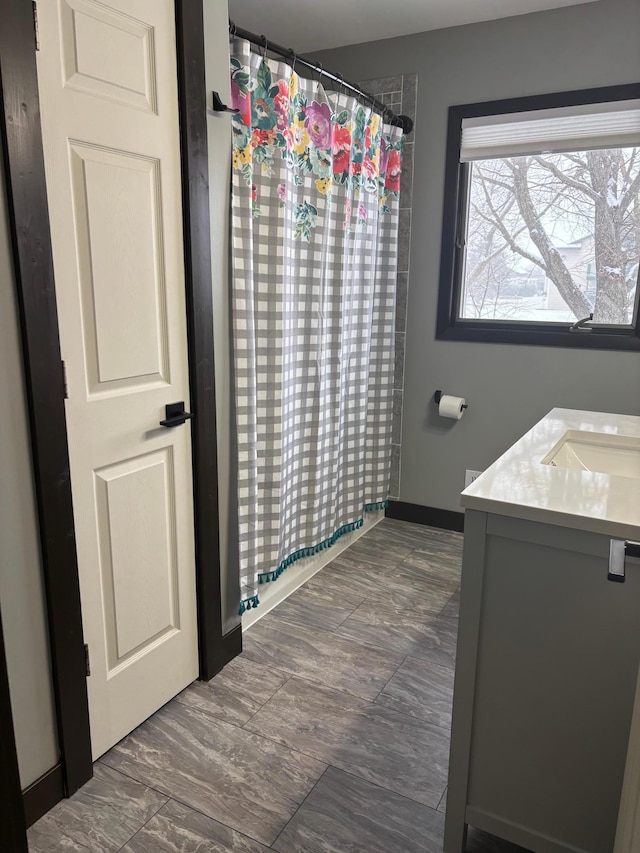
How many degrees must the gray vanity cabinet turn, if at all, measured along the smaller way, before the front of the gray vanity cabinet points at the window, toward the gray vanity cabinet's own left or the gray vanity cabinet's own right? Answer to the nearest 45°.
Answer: approximately 90° to the gray vanity cabinet's own right

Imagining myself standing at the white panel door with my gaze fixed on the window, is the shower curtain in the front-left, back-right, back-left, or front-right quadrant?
front-left

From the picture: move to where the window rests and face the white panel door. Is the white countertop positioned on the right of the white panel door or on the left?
left

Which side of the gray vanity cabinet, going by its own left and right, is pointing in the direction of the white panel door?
front

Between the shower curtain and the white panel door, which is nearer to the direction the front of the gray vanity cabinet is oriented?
the white panel door

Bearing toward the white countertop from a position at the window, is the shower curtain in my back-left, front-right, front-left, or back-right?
front-right

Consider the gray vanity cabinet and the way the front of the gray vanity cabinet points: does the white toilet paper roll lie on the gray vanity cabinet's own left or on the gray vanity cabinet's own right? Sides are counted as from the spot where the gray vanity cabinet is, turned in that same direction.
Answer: on the gray vanity cabinet's own right

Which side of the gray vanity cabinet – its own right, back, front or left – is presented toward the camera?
left
